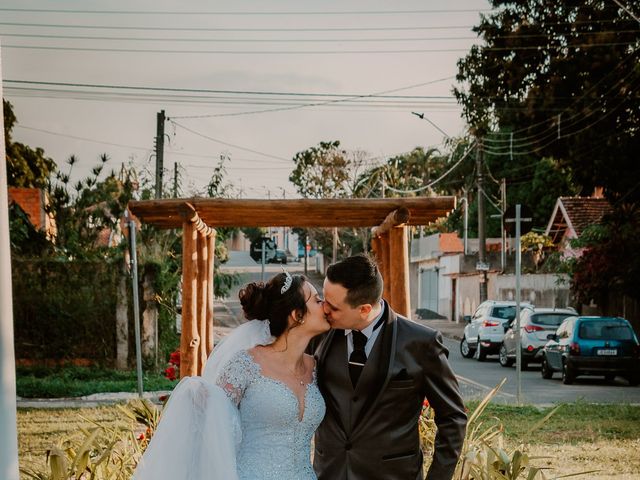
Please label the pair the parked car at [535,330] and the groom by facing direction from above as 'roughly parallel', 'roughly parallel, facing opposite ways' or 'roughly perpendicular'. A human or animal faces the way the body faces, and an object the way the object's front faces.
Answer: roughly parallel, facing opposite ways

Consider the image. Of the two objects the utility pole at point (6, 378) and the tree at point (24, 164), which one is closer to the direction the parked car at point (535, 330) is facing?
the tree

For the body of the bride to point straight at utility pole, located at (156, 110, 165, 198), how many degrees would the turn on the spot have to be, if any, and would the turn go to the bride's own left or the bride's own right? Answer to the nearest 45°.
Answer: approximately 135° to the bride's own left

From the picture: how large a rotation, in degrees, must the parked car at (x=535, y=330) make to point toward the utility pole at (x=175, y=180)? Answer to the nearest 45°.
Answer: approximately 45° to its left

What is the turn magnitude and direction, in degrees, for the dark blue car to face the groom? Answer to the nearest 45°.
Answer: approximately 135° to its left

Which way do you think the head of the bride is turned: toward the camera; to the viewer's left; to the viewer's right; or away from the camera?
to the viewer's right

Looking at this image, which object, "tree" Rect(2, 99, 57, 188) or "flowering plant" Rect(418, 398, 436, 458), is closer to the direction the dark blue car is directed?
the tree
